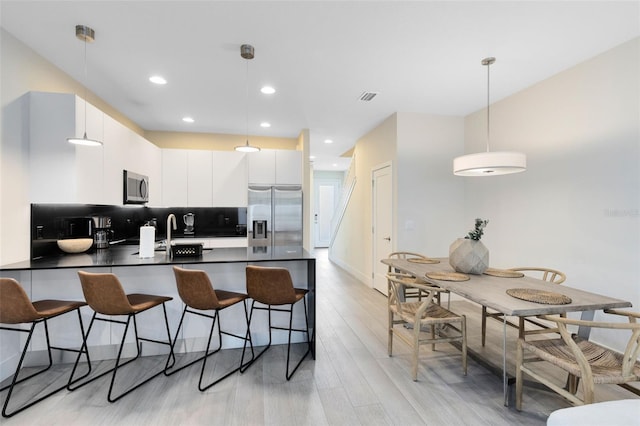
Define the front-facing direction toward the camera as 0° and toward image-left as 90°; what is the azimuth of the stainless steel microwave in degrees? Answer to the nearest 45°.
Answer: approximately 315°

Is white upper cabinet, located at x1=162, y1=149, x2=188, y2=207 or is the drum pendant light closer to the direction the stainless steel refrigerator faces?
the drum pendant light

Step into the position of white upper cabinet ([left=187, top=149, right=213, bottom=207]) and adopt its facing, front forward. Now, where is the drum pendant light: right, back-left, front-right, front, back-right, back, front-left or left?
front-left

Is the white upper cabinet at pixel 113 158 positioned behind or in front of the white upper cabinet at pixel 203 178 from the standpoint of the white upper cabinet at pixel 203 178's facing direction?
in front

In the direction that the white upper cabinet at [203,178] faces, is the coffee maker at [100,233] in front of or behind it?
in front

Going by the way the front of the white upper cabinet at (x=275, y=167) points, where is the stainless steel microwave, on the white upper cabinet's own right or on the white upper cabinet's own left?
on the white upper cabinet's own right

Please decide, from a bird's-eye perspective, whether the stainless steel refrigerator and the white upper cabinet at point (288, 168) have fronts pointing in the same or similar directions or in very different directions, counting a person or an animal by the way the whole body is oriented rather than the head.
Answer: same or similar directions

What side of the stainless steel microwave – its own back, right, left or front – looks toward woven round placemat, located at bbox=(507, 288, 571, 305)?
front

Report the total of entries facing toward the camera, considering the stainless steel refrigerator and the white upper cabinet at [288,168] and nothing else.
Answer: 2

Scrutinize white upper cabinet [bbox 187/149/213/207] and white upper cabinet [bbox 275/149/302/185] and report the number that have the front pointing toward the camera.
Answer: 2

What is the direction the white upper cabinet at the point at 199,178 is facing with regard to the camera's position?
facing the viewer

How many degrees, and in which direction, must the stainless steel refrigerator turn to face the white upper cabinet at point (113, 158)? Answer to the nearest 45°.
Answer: approximately 45° to its right

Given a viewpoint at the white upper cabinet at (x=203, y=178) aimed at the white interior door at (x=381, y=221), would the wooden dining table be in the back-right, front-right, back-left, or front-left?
front-right

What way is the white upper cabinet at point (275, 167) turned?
toward the camera

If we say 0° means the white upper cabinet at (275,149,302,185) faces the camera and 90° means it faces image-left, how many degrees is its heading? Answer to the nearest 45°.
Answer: approximately 0°

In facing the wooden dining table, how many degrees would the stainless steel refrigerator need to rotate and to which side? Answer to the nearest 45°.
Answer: approximately 45° to its left

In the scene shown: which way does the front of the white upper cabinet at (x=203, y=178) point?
toward the camera

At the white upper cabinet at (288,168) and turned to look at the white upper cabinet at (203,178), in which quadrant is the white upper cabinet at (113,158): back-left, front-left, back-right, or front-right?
front-left
